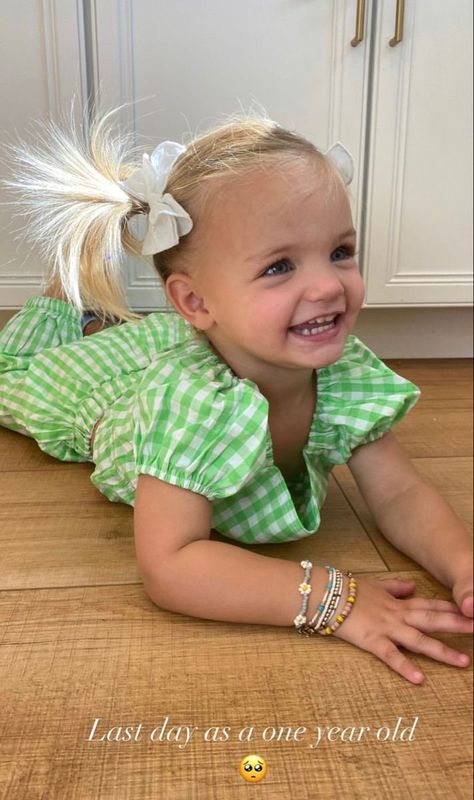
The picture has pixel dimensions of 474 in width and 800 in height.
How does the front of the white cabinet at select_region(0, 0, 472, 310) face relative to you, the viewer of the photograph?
facing the viewer
